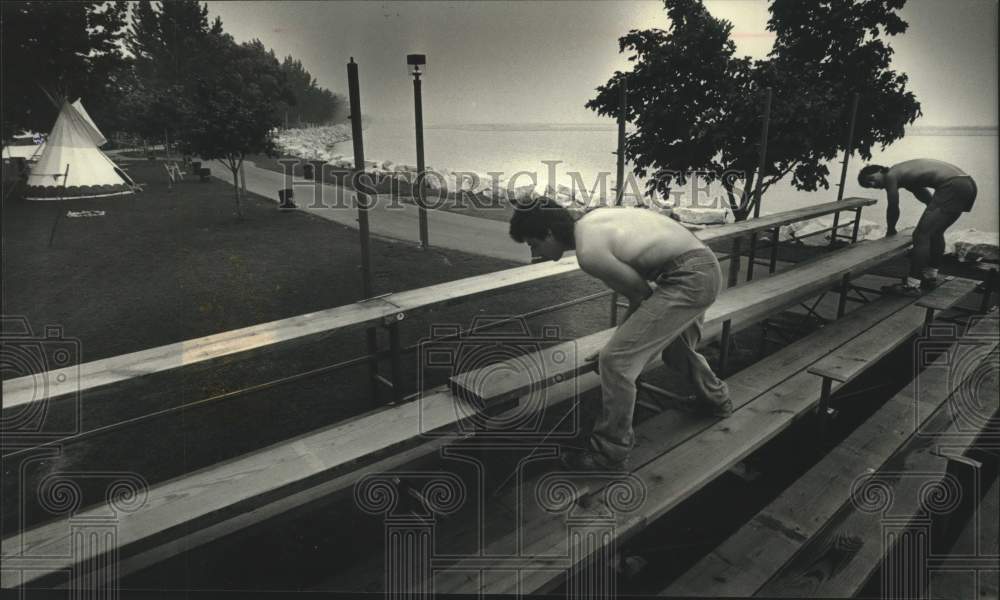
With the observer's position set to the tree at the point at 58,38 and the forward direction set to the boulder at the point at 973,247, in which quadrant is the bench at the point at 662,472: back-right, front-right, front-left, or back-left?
front-right

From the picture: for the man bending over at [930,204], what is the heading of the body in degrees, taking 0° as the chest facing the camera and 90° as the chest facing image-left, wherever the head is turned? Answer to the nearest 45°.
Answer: approximately 90°

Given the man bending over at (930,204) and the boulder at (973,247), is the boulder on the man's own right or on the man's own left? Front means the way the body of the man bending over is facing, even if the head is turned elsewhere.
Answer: on the man's own right

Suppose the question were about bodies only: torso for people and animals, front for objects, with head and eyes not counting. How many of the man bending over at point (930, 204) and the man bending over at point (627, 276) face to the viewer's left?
2

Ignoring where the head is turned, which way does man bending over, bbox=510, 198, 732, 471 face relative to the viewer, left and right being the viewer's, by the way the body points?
facing to the left of the viewer

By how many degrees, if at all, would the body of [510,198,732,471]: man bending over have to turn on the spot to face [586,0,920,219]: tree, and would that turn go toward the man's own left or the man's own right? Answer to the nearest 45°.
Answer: approximately 90° to the man's own right

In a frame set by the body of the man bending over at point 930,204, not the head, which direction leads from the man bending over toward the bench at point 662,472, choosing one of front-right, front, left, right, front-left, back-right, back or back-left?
left

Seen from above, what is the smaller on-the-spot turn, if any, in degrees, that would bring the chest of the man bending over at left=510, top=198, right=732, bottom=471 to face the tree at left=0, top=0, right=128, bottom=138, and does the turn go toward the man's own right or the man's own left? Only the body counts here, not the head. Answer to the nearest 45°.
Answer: approximately 45° to the man's own right

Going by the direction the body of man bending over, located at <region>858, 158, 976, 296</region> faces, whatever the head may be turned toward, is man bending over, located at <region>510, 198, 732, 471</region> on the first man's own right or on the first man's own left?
on the first man's own left

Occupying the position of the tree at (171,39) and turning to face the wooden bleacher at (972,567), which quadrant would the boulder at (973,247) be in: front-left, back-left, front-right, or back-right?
front-left

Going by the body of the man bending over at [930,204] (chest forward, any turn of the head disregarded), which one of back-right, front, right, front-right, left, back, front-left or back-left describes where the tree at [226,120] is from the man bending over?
front

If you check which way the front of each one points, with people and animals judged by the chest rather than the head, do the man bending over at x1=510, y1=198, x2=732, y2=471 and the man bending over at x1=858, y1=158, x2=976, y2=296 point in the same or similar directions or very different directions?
same or similar directions

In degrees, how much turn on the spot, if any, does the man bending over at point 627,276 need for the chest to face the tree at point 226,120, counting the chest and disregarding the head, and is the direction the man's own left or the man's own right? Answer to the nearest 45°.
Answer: approximately 45° to the man's own right

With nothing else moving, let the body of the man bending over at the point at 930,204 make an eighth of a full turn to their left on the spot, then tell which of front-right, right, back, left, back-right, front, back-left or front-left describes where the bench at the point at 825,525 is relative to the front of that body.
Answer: front-left
